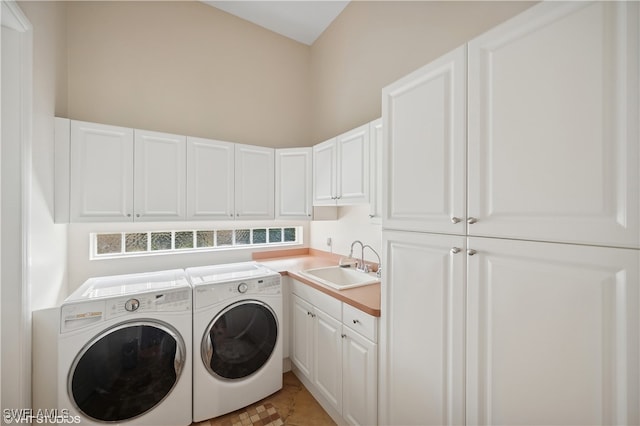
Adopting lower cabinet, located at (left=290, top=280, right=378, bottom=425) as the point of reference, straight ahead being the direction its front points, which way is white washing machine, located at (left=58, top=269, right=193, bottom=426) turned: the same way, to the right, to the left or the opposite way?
to the left

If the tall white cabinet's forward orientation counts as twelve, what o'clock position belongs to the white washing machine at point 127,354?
The white washing machine is roughly at 1 o'clock from the tall white cabinet.

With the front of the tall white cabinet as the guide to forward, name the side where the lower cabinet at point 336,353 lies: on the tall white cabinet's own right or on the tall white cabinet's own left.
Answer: on the tall white cabinet's own right

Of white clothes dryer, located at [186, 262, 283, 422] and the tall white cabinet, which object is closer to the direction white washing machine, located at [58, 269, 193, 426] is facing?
the tall white cabinet

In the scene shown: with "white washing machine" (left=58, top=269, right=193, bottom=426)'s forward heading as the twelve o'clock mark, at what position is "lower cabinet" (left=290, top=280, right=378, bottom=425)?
The lower cabinet is roughly at 10 o'clock from the white washing machine.

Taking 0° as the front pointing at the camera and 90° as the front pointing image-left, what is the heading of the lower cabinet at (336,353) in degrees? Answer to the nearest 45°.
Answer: approximately 45°

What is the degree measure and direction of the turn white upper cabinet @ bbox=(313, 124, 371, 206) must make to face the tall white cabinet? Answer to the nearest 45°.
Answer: approximately 90° to its left

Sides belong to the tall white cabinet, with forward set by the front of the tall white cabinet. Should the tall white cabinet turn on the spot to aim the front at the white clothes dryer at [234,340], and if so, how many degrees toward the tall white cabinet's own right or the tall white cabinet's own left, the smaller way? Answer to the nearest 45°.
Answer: approximately 45° to the tall white cabinet's own right

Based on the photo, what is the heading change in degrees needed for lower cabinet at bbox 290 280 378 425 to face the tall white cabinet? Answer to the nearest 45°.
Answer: approximately 90° to its left
